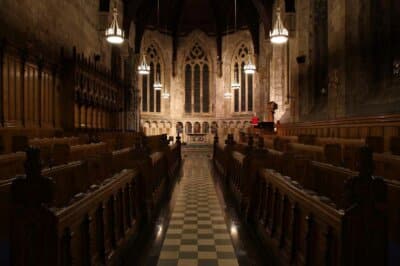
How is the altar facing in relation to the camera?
toward the camera

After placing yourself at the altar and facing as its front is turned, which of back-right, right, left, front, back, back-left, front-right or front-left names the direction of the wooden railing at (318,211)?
front

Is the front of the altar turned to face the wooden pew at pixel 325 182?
yes

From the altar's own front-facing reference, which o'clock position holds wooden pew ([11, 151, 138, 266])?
The wooden pew is roughly at 12 o'clock from the altar.
